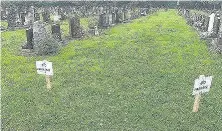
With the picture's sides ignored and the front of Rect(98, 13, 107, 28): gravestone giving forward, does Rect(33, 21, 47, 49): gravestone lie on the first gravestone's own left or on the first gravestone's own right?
on the first gravestone's own right

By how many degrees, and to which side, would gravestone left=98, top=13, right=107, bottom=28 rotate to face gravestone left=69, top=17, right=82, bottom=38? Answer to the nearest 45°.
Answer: approximately 45° to its right

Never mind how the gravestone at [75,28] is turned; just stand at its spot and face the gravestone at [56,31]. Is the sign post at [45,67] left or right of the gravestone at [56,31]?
left

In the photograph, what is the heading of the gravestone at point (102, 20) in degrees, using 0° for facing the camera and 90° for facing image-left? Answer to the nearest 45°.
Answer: approximately 315°

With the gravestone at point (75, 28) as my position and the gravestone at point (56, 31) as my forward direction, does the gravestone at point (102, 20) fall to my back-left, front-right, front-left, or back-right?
back-right

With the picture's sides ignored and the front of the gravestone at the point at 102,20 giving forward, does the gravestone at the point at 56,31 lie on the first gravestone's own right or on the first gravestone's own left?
on the first gravestone's own right

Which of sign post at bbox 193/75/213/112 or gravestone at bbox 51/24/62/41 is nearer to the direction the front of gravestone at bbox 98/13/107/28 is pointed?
the sign post

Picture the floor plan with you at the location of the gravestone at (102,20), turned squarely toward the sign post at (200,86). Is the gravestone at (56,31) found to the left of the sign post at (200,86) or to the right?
right
